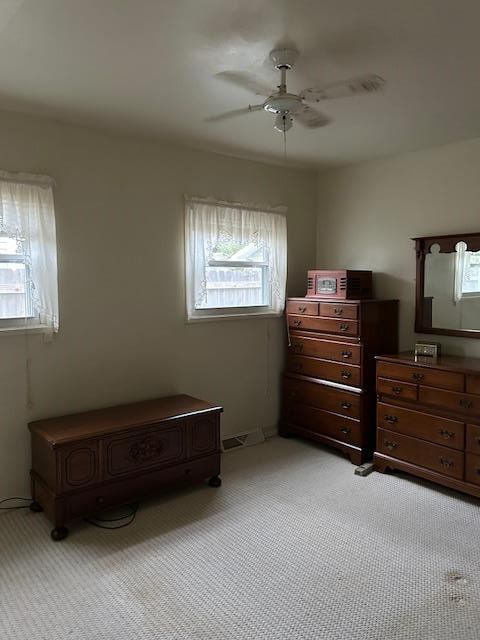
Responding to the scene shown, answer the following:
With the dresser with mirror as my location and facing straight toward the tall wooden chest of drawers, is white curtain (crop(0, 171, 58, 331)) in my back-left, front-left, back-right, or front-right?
front-left

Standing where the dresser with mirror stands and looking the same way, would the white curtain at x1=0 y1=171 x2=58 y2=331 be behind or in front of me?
in front

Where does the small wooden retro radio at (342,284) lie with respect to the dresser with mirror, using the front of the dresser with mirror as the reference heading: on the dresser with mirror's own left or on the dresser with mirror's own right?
on the dresser with mirror's own right

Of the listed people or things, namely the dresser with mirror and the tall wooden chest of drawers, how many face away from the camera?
0

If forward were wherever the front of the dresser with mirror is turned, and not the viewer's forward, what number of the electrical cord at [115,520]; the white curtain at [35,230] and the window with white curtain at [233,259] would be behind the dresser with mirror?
0

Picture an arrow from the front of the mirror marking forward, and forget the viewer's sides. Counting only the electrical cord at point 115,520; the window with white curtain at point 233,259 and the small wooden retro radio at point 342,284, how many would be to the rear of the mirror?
0

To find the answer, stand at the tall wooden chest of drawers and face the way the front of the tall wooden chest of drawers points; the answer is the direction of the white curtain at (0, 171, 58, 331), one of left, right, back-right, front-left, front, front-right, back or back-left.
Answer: front

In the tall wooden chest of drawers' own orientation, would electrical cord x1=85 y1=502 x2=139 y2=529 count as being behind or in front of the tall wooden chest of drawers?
in front

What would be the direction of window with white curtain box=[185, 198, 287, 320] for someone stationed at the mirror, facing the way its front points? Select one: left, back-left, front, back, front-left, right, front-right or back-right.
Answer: front-right

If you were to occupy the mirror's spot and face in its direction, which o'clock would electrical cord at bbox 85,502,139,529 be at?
The electrical cord is roughly at 12 o'clock from the mirror.

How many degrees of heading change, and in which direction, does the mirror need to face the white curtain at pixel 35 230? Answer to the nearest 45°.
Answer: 0° — it already faces it

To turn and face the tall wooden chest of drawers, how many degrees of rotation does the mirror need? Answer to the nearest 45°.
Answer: approximately 45° to its right

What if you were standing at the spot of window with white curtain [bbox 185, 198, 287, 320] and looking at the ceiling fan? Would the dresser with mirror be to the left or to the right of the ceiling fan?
left

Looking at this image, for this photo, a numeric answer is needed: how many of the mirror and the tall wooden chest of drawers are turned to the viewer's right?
0

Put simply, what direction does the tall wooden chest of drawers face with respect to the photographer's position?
facing the viewer and to the left of the viewer
